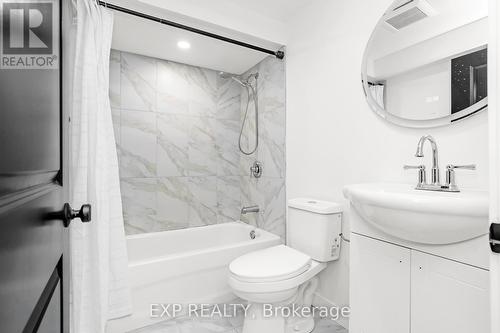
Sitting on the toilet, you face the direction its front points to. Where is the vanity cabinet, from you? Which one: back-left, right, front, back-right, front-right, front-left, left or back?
left

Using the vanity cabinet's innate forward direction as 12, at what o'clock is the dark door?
The dark door is roughly at 11 o'clock from the vanity cabinet.

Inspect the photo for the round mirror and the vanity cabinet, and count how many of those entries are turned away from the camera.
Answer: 0

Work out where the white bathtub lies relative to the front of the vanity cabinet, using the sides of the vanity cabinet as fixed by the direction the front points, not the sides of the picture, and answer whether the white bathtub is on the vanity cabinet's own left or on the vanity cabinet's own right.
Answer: on the vanity cabinet's own right

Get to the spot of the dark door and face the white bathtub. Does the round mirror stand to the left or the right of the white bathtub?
right

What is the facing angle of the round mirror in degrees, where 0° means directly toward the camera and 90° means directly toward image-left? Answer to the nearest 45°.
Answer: approximately 45°

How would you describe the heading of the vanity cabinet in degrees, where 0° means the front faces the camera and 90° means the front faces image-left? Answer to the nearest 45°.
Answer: approximately 45°
